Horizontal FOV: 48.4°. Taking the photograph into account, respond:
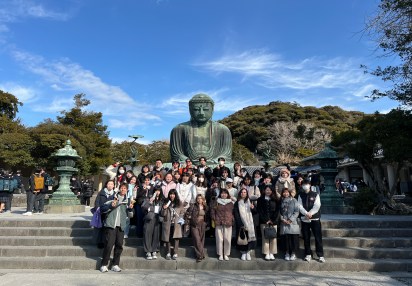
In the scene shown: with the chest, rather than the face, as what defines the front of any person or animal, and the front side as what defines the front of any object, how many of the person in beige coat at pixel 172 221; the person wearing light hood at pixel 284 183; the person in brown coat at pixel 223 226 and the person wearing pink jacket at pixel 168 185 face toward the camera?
4

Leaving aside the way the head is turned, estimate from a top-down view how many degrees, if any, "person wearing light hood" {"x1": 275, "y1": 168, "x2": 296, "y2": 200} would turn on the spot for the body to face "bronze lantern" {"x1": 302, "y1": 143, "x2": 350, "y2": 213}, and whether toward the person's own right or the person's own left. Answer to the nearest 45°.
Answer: approximately 180°

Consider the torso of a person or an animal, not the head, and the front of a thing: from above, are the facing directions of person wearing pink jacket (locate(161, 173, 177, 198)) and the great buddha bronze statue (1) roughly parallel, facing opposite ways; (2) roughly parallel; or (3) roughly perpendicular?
roughly parallel

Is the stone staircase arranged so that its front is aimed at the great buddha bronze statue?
no

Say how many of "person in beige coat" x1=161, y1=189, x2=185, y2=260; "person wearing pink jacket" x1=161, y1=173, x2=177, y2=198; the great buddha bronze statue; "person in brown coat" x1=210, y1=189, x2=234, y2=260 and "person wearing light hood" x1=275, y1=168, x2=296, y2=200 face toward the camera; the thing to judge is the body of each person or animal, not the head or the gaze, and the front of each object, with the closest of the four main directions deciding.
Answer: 5

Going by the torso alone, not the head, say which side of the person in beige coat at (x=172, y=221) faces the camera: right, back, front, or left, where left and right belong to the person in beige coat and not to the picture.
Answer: front

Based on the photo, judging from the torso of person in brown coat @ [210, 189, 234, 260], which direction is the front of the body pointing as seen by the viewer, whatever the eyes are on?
toward the camera

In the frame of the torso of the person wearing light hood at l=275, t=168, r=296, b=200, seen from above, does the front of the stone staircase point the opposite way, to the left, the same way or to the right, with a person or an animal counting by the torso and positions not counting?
the same way

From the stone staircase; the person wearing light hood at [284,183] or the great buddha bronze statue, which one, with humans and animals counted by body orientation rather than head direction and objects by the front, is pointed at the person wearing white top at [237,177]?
the great buddha bronze statue

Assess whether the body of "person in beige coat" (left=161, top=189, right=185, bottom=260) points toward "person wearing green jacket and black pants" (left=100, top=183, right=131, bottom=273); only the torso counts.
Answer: no

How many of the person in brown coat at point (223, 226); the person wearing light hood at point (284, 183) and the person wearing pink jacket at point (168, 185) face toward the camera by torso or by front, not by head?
3

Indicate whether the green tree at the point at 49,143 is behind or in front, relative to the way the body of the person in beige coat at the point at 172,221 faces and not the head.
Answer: behind

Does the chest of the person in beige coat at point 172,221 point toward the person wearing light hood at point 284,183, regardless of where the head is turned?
no

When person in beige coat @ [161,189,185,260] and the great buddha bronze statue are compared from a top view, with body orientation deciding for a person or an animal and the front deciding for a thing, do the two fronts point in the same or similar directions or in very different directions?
same or similar directions

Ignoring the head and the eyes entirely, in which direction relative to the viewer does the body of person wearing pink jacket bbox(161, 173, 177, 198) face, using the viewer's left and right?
facing the viewer

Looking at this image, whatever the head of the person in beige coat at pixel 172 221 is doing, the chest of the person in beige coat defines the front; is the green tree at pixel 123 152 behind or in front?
behind
